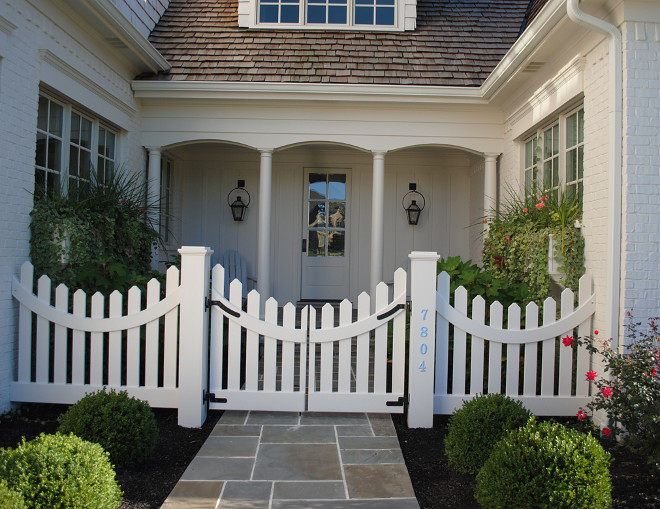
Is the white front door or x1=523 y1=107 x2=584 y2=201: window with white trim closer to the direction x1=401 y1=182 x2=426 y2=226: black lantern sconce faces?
the window with white trim

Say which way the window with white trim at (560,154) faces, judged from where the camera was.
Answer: facing the viewer and to the left of the viewer

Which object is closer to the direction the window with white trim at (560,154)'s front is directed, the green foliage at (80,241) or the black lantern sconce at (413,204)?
the green foliage

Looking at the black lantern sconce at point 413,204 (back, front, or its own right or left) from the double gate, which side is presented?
front

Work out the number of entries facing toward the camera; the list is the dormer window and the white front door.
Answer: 2

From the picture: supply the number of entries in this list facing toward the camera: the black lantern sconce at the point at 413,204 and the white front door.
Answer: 2

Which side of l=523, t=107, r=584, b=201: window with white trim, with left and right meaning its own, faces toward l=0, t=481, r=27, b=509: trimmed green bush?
front

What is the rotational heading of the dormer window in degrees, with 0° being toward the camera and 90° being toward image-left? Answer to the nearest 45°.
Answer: approximately 0°

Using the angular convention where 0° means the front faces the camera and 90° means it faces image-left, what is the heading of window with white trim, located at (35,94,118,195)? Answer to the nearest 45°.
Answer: approximately 315°

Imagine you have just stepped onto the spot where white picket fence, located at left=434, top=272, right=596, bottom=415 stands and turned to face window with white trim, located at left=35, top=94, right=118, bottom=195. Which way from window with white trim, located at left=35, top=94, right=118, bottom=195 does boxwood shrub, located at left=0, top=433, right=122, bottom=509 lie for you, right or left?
left

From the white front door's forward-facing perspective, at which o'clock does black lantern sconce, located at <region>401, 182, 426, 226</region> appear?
The black lantern sconce is roughly at 9 o'clock from the white front door.

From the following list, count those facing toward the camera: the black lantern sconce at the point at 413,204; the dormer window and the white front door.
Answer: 3

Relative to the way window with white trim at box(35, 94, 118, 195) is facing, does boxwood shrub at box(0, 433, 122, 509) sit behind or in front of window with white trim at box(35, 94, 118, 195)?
in front
